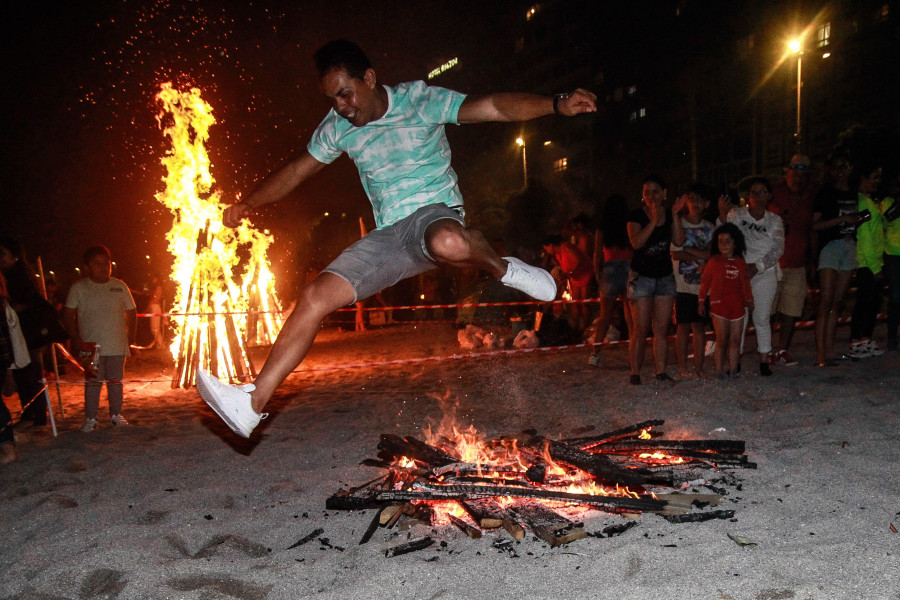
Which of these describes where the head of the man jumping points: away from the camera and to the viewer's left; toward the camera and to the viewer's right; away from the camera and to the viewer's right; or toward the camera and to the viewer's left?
toward the camera and to the viewer's left

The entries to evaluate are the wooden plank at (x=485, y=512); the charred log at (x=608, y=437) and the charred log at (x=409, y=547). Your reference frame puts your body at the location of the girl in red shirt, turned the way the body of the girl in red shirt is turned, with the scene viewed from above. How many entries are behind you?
0

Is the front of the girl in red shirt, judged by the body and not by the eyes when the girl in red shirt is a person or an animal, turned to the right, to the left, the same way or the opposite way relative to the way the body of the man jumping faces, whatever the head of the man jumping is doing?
the same way

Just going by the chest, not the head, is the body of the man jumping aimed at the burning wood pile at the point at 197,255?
no

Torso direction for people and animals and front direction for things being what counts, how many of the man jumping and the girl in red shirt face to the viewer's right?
0

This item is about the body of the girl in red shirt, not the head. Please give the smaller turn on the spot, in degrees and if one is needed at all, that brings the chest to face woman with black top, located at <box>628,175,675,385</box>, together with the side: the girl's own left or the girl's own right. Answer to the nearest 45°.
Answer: approximately 90° to the girl's own right

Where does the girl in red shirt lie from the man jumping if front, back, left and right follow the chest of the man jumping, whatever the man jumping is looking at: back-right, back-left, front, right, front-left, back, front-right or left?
back

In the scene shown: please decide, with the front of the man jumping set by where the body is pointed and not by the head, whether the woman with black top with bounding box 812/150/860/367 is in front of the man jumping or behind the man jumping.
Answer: behind

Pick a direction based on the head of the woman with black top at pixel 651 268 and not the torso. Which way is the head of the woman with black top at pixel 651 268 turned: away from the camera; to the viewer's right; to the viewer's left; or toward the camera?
toward the camera

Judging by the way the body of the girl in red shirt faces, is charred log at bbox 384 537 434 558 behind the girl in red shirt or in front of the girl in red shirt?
in front

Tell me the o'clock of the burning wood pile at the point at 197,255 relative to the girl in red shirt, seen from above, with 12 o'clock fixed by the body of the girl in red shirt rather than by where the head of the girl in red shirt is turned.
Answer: The burning wood pile is roughly at 3 o'clock from the girl in red shirt.

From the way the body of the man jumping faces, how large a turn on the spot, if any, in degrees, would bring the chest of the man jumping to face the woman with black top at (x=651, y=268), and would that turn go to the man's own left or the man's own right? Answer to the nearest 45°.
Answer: approximately 180°

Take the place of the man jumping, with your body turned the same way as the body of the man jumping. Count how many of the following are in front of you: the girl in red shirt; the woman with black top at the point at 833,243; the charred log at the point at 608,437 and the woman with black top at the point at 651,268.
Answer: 0

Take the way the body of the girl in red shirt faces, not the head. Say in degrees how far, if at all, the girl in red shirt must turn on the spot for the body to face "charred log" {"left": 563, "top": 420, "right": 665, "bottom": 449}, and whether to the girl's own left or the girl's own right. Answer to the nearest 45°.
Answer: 0° — they already face it

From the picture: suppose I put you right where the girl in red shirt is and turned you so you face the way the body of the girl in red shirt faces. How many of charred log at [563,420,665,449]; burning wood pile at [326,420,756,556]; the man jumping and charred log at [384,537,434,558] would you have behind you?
0
